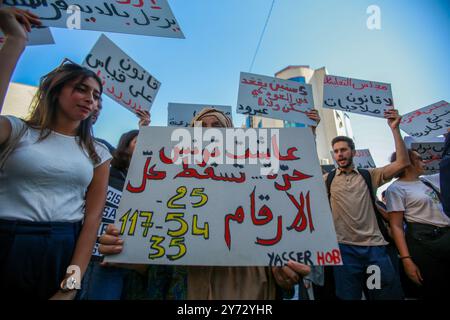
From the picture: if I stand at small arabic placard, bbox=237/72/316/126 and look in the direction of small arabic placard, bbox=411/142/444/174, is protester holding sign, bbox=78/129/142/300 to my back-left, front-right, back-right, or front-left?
back-right

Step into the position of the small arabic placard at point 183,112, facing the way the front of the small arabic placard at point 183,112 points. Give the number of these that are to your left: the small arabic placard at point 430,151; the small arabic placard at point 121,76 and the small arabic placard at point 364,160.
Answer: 2

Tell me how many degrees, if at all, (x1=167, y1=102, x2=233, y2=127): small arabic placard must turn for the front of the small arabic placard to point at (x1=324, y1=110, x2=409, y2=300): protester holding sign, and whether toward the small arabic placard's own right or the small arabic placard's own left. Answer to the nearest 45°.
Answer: approximately 45° to the small arabic placard's own left

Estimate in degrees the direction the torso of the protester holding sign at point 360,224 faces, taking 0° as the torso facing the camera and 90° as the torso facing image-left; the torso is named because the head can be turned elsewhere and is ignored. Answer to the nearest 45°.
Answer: approximately 45°

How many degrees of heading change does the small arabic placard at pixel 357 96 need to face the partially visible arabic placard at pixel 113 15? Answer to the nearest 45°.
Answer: approximately 45° to its right

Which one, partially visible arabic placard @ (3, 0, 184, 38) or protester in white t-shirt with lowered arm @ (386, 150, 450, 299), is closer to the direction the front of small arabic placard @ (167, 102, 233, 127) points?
the partially visible arabic placard

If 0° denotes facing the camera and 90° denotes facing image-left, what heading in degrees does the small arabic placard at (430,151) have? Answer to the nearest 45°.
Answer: approximately 0°

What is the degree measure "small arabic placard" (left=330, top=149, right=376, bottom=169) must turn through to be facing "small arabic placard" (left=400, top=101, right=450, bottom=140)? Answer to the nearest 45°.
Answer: approximately 45° to its left
